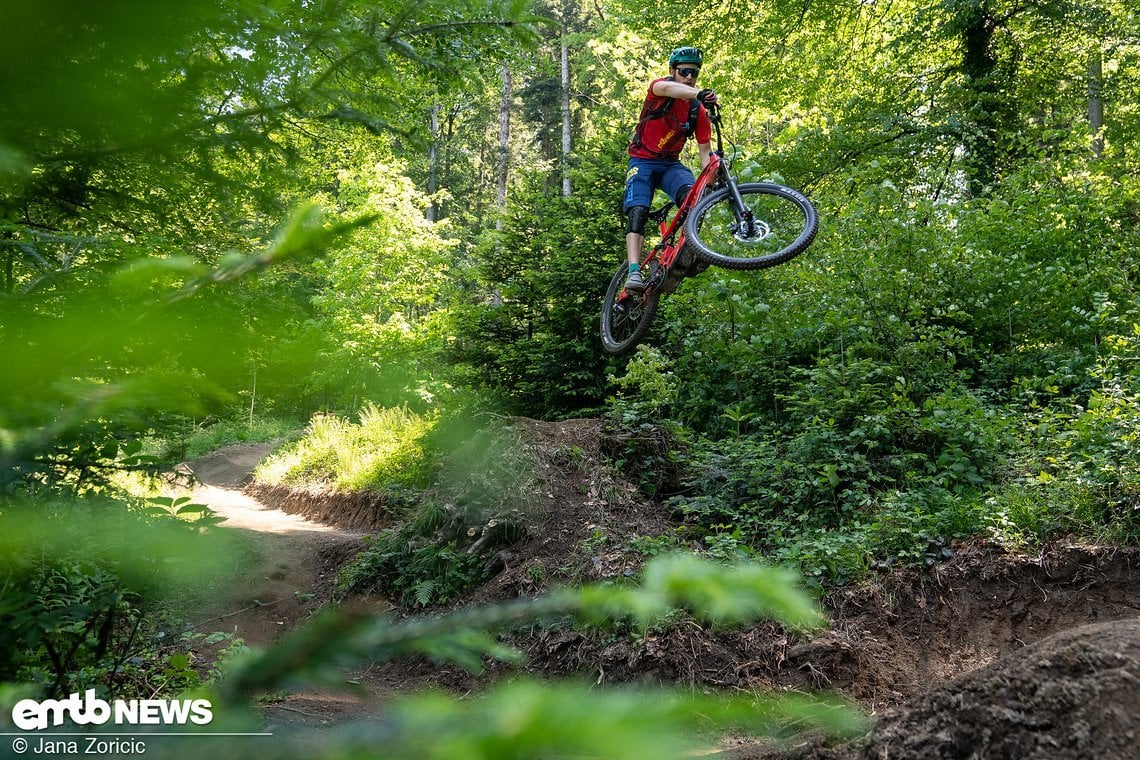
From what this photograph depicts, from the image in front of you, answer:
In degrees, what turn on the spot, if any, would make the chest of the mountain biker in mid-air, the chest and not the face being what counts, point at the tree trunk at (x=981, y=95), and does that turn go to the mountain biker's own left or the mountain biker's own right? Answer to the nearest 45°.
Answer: approximately 90° to the mountain biker's own left

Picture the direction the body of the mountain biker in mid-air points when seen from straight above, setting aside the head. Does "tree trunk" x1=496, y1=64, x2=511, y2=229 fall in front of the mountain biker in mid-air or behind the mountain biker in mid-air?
behind

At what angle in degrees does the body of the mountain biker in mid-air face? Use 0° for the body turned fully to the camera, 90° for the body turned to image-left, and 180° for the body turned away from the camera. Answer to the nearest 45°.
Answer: approximately 315°

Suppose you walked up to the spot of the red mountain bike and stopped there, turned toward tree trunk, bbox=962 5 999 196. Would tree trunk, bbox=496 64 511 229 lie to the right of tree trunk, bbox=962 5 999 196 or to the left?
left

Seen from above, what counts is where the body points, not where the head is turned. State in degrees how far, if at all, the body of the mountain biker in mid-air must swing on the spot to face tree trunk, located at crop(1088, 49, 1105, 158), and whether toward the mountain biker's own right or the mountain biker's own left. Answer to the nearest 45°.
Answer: approximately 90° to the mountain biker's own left

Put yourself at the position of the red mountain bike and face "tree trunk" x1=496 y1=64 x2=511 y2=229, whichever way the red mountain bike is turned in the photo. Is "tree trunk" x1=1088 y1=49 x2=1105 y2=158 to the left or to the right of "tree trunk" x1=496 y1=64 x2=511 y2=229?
right
